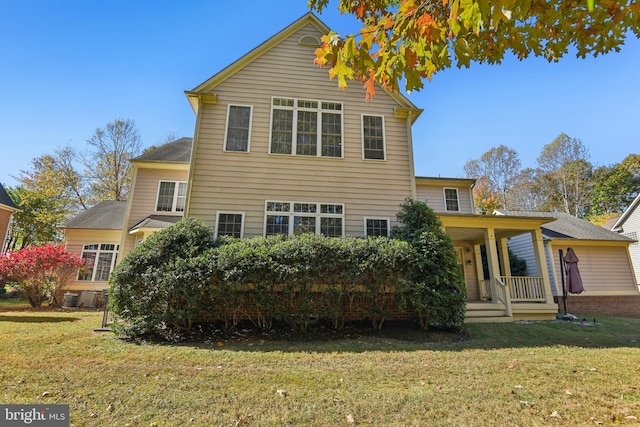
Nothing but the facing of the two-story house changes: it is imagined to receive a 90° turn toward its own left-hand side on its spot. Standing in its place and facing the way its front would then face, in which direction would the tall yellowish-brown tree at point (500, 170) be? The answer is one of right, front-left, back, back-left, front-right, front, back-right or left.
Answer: front-left

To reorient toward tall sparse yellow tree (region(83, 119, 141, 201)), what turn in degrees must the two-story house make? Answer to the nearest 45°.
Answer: approximately 135° to its right

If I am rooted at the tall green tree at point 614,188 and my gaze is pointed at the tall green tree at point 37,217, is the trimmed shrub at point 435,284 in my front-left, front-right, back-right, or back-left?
front-left

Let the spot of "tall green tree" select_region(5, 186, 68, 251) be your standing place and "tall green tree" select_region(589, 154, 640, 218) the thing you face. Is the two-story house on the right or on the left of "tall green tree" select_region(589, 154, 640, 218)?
right

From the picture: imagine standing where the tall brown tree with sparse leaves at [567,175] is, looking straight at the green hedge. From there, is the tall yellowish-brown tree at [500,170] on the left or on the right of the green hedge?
right

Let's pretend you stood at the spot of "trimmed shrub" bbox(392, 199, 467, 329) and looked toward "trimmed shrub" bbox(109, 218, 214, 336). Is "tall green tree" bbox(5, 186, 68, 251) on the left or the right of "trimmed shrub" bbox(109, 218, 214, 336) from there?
right

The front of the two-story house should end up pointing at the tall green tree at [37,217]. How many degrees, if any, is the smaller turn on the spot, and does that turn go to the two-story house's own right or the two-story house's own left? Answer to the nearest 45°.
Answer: approximately 135° to the two-story house's own right

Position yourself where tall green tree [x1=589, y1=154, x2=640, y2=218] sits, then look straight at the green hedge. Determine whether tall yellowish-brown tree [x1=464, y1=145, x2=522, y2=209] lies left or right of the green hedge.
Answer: right

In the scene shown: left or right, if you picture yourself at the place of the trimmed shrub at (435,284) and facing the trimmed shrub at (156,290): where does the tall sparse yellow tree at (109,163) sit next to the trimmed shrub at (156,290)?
right

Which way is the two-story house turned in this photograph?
toward the camera

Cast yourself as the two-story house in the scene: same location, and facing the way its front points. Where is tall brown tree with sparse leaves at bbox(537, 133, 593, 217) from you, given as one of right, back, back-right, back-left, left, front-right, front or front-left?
back-left
